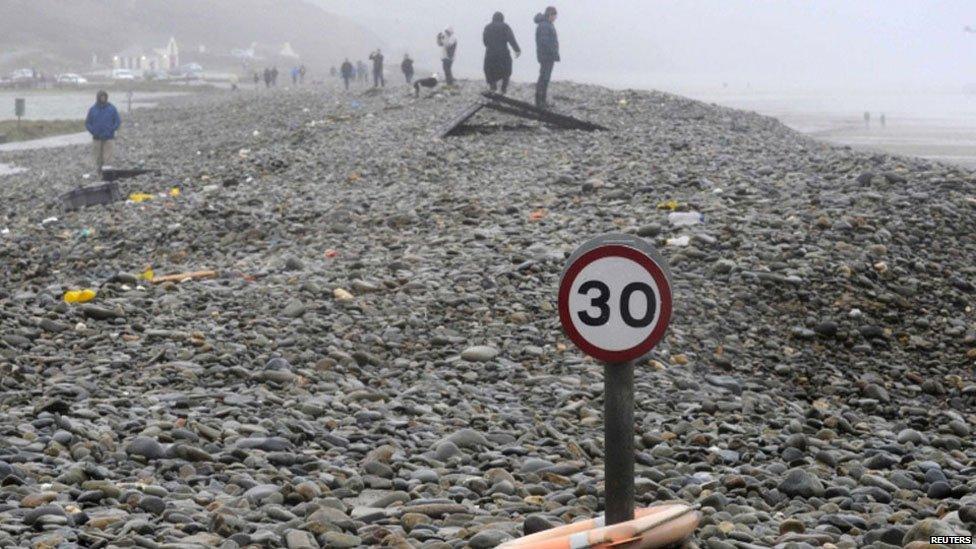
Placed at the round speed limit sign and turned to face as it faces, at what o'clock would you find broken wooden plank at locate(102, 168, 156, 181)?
The broken wooden plank is roughly at 5 o'clock from the round speed limit sign.

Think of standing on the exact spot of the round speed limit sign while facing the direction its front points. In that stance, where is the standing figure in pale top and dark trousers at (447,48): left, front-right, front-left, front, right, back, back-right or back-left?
back

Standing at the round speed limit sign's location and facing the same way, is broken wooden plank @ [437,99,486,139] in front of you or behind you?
behind

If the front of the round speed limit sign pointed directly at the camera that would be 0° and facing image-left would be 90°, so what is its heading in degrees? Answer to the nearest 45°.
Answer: approximately 0°

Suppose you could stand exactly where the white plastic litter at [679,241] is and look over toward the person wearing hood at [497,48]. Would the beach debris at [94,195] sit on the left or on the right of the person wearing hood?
left

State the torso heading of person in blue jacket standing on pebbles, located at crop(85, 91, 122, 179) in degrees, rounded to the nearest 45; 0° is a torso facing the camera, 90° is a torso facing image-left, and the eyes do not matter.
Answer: approximately 0°

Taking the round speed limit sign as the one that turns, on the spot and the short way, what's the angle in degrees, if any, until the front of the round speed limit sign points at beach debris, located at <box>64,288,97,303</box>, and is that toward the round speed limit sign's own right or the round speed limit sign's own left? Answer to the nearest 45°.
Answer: approximately 135° to the round speed limit sign's own right

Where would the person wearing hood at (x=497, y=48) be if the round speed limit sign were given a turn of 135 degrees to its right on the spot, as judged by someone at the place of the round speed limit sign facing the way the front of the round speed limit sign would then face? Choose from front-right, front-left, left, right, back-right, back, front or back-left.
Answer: front-right

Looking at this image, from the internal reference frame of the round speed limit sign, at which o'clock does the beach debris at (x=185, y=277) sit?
The beach debris is roughly at 5 o'clock from the round speed limit sign.

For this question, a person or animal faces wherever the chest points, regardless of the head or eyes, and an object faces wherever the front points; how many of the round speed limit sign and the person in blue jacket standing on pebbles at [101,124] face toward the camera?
2
